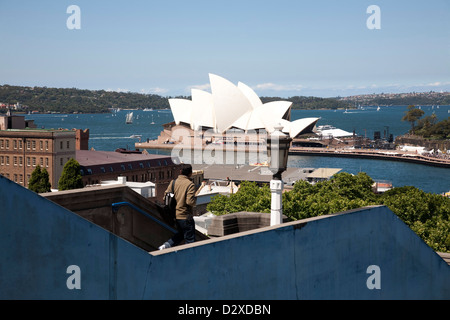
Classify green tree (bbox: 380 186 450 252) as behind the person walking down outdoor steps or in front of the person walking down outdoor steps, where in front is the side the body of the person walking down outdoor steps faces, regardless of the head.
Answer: in front

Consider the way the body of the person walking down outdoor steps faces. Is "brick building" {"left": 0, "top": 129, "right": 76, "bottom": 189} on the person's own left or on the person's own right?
on the person's own left

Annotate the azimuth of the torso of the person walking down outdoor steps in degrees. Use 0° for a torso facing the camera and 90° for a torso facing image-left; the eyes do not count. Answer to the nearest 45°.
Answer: approximately 225°

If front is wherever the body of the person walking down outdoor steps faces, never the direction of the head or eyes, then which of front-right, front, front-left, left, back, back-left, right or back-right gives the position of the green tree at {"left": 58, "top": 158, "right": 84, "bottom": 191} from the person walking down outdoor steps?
front-left

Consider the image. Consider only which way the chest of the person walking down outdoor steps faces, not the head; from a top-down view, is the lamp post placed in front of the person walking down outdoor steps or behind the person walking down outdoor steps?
in front

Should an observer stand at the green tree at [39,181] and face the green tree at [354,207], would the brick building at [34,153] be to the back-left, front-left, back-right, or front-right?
back-left
